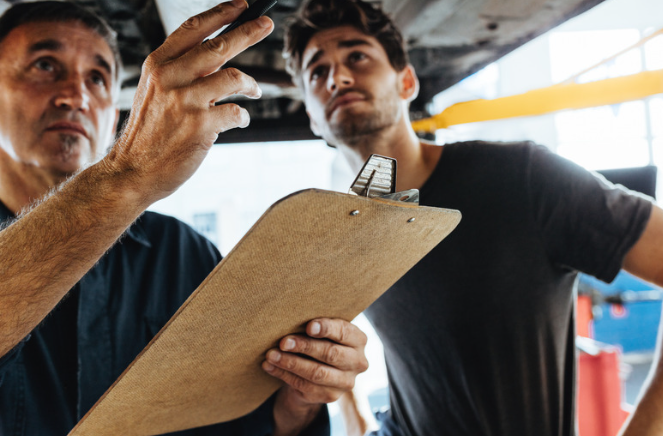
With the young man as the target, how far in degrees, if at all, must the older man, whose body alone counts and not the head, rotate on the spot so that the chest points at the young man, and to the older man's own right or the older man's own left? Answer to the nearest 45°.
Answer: approximately 45° to the older man's own left

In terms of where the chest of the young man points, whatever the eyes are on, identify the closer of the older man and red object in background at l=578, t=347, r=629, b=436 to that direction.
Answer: the older man

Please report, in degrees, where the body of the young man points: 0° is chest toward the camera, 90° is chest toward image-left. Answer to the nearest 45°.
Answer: approximately 45°

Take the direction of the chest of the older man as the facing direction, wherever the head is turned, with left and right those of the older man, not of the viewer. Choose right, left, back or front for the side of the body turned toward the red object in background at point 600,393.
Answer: left

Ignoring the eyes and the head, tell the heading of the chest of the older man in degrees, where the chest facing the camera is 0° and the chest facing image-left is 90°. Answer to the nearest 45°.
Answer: approximately 315°

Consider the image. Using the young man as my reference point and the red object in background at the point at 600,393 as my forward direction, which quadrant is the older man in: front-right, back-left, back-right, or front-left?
back-left

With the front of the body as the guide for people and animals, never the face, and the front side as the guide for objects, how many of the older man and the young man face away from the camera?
0

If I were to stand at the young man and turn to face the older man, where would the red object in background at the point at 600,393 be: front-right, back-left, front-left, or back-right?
back-right

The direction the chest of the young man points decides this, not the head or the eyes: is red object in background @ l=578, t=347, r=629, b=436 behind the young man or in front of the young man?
behind
